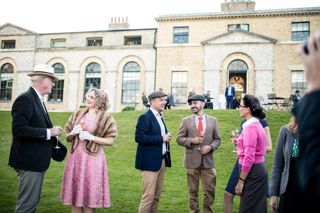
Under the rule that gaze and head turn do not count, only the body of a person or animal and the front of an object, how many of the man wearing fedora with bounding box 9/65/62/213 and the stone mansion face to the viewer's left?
0

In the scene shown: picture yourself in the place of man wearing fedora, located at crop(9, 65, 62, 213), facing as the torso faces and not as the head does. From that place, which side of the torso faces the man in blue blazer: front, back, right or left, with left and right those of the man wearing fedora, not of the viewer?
front

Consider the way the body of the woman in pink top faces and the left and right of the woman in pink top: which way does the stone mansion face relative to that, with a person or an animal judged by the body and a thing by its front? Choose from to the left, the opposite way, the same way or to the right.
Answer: to the left

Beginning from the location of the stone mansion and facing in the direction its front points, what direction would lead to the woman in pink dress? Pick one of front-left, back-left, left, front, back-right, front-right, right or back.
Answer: front

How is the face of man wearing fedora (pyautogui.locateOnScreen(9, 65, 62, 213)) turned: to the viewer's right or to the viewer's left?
to the viewer's right

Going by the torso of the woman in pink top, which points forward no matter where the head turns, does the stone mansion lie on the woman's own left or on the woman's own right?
on the woman's own right

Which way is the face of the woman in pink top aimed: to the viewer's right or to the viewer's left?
to the viewer's left

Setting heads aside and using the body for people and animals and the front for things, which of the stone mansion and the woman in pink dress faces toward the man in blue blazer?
the stone mansion

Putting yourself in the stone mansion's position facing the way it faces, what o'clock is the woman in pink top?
The woman in pink top is roughly at 12 o'clock from the stone mansion.

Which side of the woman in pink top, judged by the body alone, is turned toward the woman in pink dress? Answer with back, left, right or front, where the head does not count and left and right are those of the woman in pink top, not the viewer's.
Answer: front

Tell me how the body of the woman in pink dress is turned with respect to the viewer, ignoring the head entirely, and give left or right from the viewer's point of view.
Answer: facing the viewer and to the left of the viewer

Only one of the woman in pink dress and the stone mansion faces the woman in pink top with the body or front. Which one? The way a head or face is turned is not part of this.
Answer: the stone mansion

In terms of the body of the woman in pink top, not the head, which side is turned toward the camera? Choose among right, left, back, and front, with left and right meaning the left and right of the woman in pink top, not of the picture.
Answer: left

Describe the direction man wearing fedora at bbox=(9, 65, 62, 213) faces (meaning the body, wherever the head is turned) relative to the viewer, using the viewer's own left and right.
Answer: facing to the right of the viewer

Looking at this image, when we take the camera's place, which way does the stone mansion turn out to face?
facing the viewer

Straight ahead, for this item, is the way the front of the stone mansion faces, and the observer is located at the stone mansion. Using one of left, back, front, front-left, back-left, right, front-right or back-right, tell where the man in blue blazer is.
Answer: front
